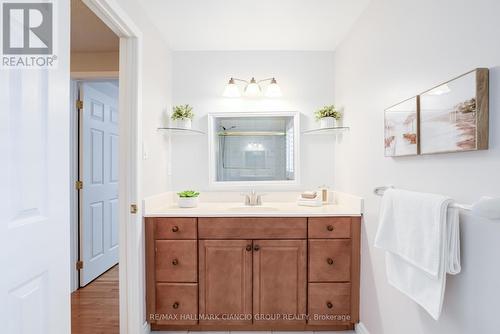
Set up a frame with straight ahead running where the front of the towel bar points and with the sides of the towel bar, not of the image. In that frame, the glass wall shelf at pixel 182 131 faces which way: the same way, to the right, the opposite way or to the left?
to the left

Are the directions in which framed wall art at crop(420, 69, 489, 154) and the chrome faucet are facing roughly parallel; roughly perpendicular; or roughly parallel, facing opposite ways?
roughly perpendicular

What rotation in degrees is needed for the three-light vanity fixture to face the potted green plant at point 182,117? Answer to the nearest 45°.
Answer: approximately 90° to its right

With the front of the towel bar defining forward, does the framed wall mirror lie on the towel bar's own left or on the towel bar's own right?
on the towel bar's own right

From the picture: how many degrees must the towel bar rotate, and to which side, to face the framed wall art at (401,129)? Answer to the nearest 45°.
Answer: approximately 90° to its right

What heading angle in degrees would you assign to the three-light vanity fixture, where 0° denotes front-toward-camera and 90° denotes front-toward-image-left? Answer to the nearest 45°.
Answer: approximately 0°

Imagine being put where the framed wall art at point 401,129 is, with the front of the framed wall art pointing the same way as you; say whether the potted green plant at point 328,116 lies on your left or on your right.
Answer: on your right

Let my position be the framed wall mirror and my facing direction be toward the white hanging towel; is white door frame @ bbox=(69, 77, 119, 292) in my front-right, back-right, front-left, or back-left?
back-right

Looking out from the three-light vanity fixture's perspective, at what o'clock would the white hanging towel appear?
The white hanging towel is roughly at 11 o'clock from the three-light vanity fixture.

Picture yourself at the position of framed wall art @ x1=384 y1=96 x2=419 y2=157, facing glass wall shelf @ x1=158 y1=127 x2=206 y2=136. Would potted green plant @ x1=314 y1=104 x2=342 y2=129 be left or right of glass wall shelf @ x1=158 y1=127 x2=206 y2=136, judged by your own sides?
right

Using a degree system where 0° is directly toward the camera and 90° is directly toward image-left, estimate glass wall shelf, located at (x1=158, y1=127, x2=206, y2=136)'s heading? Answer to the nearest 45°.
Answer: approximately 0°
